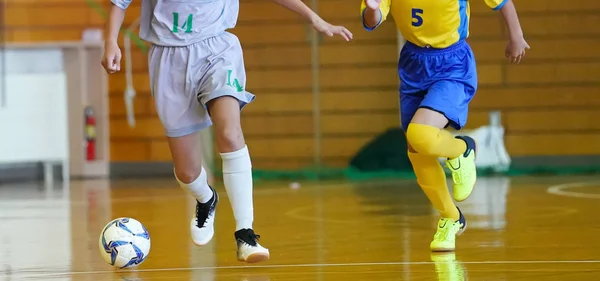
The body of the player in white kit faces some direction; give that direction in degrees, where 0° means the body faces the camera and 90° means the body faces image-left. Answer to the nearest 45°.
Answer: approximately 0°

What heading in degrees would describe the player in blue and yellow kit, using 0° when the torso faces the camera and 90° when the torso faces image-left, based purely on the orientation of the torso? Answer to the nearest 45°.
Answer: approximately 45°

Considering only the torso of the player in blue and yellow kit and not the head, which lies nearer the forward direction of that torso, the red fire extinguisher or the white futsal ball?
the white futsal ball
